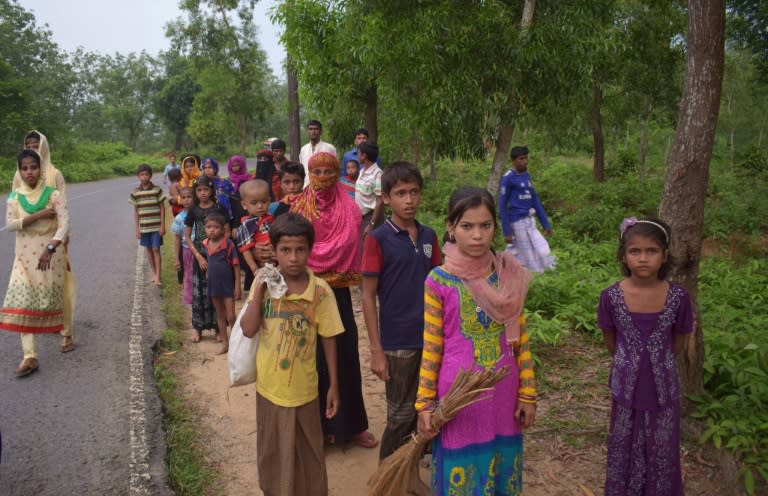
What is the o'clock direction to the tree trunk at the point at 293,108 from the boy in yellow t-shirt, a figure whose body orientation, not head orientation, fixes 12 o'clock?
The tree trunk is roughly at 6 o'clock from the boy in yellow t-shirt.

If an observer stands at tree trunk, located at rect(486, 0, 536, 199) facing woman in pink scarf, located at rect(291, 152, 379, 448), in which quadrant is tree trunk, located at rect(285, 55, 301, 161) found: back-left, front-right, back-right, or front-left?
back-right

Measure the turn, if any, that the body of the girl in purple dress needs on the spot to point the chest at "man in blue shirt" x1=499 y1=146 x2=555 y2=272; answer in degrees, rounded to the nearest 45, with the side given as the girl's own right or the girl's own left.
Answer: approximately 180°

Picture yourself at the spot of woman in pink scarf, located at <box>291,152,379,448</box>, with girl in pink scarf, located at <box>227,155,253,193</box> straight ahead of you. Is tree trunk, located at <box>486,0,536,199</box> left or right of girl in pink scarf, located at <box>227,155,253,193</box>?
right

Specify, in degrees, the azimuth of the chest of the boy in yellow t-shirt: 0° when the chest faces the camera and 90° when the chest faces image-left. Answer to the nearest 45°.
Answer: approximately 0°

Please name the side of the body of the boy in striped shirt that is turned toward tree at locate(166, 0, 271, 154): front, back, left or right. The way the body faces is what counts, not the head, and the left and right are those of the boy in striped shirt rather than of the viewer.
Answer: back
